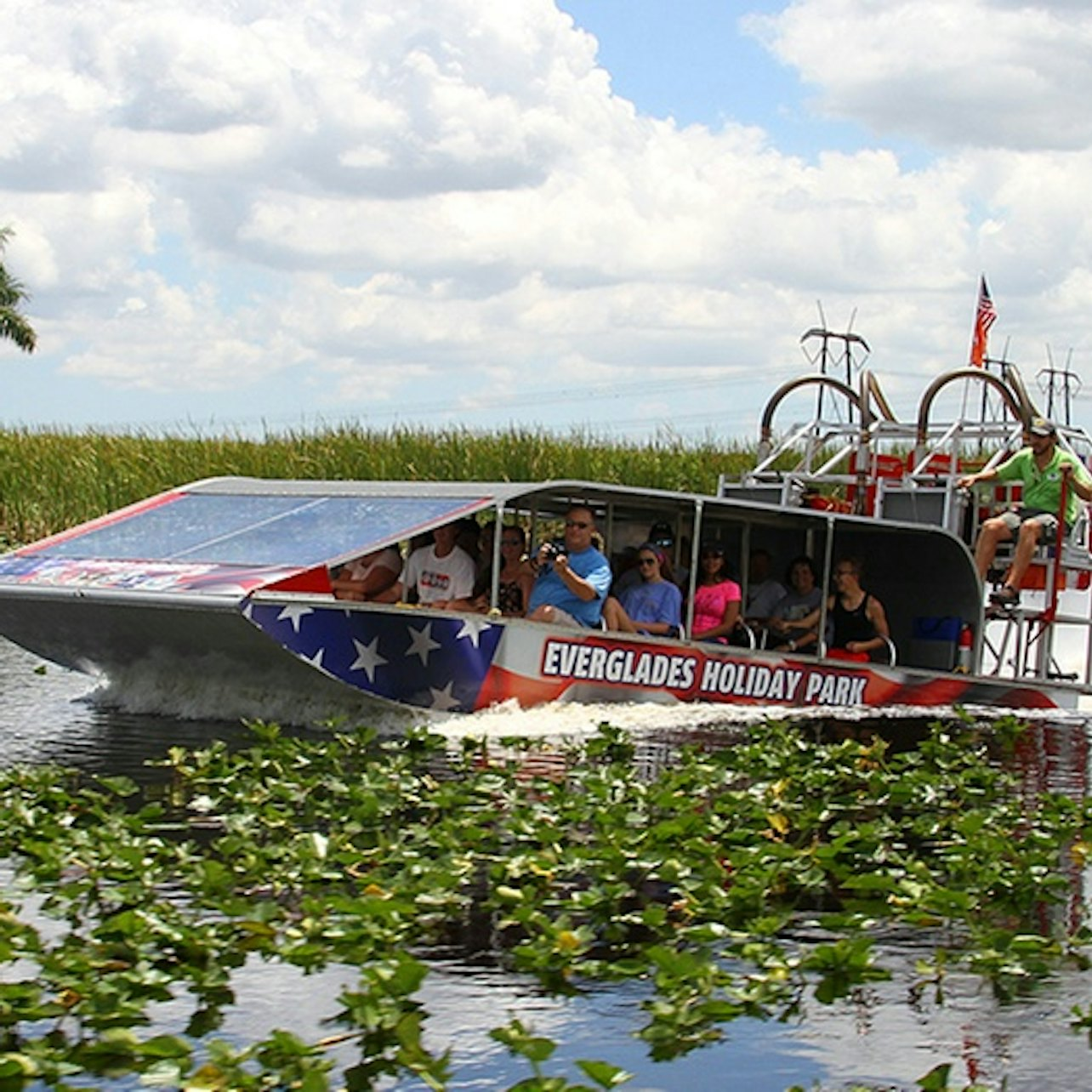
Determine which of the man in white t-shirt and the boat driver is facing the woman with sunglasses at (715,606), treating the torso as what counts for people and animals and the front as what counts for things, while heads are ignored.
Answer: the boat driver

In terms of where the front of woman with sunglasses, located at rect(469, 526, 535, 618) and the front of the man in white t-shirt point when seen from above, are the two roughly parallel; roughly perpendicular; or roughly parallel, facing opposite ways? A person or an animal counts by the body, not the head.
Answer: roughly parallel

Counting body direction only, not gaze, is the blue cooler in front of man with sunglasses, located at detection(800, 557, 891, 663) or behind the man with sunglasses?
behind

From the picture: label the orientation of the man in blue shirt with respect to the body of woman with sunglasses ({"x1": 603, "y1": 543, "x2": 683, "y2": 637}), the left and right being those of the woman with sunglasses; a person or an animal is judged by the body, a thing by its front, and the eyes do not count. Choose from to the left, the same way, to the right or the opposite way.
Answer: the same way

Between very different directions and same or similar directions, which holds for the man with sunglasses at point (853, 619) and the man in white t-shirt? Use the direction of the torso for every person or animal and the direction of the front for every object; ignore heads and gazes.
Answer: same or similar directions

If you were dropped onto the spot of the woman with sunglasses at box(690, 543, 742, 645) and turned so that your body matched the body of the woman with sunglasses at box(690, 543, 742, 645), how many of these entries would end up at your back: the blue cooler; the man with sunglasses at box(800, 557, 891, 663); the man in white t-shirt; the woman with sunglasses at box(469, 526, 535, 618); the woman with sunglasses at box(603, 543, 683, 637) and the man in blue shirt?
2

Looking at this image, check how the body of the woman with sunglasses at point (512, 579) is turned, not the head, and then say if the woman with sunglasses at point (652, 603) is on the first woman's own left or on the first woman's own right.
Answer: on the first woman's own left

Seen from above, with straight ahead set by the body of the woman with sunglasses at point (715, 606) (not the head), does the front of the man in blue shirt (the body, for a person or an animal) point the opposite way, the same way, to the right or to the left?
the same way

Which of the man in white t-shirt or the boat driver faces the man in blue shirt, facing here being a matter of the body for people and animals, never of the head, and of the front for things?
the boat driver

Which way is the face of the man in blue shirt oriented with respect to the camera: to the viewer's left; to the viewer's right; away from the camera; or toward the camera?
toward the camera

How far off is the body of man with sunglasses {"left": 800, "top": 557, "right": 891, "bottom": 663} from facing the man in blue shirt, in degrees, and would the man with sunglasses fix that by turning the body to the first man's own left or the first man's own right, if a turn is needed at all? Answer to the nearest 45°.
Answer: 0° — they already face them

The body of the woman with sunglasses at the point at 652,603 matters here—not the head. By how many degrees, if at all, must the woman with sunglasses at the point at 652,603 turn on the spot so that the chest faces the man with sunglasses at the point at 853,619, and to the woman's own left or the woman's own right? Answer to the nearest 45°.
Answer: approximately 180°

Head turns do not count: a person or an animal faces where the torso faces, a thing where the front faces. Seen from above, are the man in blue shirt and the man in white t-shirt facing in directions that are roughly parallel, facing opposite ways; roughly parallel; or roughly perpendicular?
roughly parallel

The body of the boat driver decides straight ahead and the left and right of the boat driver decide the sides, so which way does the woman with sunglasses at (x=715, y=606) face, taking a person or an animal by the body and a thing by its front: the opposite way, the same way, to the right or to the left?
the same way

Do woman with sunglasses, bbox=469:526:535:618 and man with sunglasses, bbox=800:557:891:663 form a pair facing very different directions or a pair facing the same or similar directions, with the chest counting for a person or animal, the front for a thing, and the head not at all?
same or similar directions

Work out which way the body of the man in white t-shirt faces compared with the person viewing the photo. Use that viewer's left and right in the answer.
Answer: facing the viewer and to the left of the viewer

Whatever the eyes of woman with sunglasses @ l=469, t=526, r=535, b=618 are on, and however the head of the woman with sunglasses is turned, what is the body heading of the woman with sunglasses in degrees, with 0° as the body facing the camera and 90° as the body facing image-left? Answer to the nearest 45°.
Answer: approximately 45°

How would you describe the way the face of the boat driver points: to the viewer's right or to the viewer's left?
to the viewer's left

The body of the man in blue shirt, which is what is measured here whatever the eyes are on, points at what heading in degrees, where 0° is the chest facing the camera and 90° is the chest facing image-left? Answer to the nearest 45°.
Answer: approximately 45°
